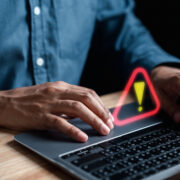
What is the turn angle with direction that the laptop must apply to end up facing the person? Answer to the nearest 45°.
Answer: approximately 45° to its right

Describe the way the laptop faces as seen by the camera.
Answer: facing away from the viewer and to the left of the viewer
